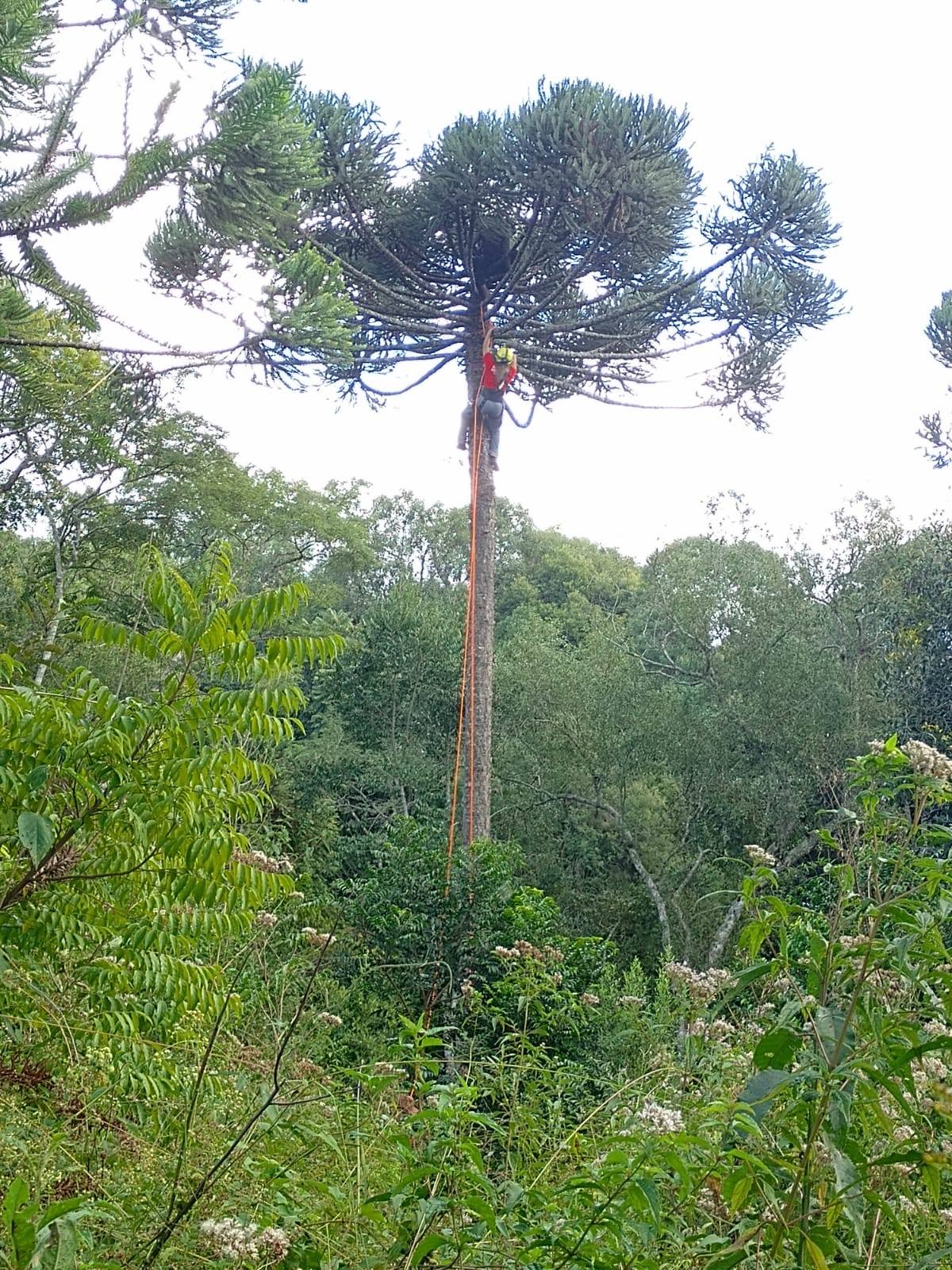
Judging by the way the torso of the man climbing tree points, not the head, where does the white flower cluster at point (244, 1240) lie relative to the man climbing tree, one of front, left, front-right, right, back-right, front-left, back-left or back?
back-left

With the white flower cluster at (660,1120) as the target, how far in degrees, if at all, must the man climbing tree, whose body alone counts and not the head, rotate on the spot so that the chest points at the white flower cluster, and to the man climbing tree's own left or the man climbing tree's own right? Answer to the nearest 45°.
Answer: approximately 135° to the man climbing tree's own left

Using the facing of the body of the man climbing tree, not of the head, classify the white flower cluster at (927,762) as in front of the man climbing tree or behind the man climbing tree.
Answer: behind

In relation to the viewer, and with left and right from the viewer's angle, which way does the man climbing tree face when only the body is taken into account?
facing away from the viewer and to the left of the viewer

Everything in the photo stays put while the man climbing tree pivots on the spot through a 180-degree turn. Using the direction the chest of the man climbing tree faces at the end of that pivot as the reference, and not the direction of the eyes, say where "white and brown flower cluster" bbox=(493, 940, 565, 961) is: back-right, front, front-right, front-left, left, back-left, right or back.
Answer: front-right
